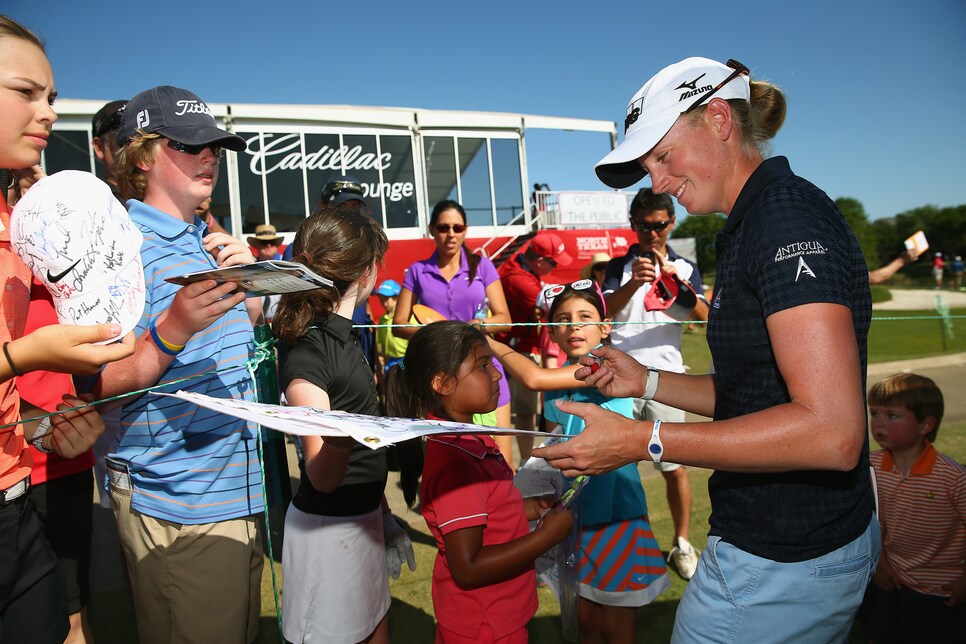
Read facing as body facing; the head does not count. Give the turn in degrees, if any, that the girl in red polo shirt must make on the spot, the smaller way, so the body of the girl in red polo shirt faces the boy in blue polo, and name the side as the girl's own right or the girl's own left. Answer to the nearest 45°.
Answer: approximately 180°

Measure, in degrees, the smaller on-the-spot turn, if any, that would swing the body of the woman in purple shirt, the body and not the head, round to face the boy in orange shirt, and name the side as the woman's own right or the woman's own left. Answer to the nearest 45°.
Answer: approximately 45° to the woman's own left

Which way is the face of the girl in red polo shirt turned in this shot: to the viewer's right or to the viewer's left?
to the viewer's right

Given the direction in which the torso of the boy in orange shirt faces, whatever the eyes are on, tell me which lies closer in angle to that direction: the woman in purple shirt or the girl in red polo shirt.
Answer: the girl in red polo shirt

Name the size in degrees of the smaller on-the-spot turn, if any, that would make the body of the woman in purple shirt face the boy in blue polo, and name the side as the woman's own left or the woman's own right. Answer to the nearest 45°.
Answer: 0° — they already face them

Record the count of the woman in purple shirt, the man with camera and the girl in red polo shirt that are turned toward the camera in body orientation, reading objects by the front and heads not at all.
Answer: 2

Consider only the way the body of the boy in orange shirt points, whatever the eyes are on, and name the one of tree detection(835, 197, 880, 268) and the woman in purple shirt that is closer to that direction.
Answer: the woman in purple shirt

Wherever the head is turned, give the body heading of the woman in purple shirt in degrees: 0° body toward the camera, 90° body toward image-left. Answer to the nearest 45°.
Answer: approximately 0°

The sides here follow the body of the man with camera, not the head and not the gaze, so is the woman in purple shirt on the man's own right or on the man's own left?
on the man's own right

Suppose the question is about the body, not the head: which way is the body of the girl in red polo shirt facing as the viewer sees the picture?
to the viewer's right

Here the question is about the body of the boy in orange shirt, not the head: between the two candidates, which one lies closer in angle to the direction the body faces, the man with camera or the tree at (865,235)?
the man with camera
